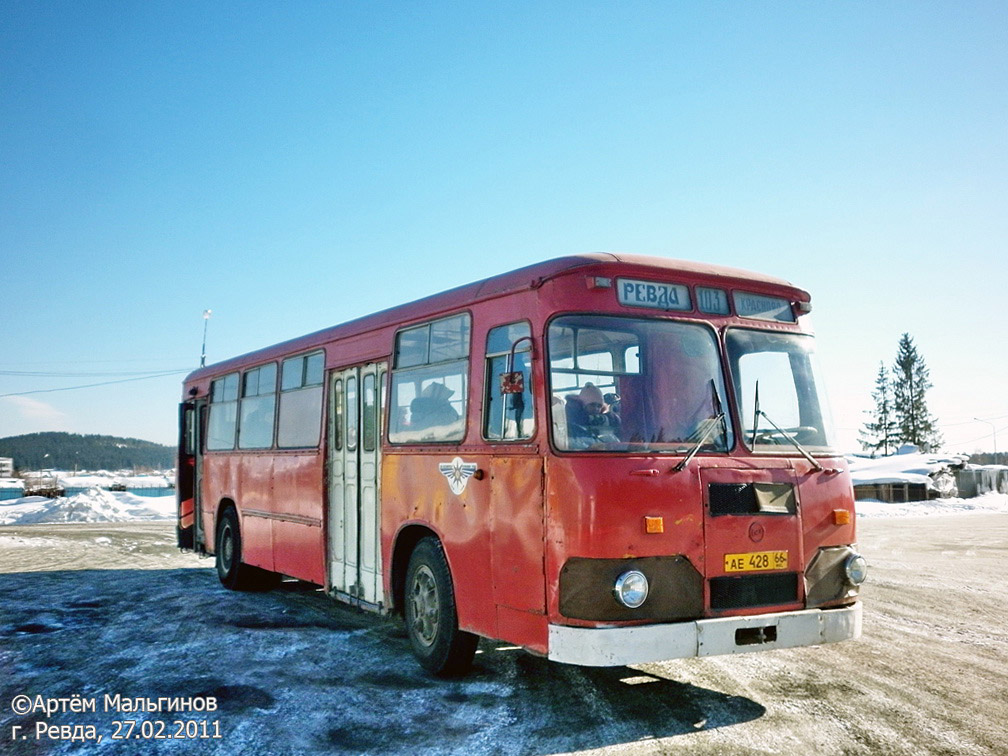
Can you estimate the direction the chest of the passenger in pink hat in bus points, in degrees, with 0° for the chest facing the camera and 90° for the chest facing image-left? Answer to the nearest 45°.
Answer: approximately 315°

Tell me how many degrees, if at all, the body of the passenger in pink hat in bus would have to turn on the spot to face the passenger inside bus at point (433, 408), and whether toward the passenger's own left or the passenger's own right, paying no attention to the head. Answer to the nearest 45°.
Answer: approximately 180°

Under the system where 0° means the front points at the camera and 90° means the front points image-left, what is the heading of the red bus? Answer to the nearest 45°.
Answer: approximately 315°
